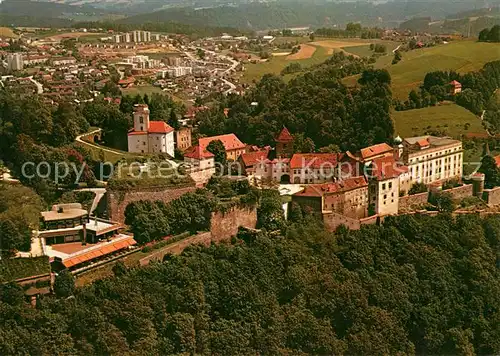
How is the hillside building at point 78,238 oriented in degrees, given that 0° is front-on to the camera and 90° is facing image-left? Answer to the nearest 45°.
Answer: approximately 315°

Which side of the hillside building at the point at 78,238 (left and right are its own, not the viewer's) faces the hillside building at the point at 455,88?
left

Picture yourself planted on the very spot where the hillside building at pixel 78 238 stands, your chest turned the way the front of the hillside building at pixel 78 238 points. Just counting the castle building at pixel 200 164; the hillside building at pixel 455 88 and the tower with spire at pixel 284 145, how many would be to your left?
3

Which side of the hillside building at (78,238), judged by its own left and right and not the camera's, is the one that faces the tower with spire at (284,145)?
left

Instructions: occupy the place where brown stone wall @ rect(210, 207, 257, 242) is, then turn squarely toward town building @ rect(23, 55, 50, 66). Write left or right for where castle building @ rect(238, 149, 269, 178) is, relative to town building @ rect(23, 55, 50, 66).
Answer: right

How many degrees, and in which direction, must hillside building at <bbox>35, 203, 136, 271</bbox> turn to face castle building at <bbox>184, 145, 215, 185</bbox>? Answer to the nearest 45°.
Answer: approximately 90° to its left

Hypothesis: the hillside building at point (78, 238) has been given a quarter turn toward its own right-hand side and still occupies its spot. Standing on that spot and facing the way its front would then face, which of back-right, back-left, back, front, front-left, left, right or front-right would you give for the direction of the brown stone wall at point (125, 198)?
back

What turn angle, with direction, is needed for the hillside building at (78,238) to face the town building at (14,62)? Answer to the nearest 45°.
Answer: approximately 135° to its left

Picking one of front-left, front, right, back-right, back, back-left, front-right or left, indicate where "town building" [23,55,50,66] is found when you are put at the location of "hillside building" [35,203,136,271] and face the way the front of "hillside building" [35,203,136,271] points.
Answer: back-left

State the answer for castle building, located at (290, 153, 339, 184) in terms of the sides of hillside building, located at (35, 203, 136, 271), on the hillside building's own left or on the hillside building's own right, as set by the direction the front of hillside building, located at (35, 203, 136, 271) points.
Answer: on the hillside building's own left

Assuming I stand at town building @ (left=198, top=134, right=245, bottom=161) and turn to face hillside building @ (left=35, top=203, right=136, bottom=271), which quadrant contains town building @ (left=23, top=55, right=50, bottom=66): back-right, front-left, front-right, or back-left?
back-right

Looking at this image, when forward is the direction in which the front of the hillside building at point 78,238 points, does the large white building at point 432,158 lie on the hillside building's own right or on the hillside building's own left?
on the hillside building's own left

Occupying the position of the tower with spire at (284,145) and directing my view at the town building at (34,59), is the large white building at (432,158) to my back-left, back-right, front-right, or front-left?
back-right
